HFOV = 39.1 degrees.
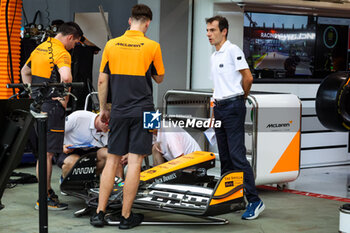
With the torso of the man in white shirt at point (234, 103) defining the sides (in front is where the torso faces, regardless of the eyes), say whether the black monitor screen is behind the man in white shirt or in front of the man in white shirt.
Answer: behind

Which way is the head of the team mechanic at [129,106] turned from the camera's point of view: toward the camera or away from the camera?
away from the camera

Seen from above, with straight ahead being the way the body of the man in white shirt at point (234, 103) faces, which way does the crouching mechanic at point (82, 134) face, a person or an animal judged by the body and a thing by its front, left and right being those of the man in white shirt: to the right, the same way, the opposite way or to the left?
to the left

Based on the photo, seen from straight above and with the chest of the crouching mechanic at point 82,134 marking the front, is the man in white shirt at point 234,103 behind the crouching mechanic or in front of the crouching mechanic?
in front

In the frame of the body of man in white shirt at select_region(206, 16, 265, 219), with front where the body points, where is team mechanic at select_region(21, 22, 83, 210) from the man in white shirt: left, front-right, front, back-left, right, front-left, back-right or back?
front-right

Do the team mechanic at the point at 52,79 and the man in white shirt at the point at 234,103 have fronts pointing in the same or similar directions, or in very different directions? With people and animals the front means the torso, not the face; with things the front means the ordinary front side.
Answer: very different directions

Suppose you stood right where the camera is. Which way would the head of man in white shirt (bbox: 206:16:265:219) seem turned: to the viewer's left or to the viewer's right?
to the viewer's left

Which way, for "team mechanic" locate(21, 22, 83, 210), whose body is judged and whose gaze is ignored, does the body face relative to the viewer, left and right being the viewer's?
facing away from the viewer and to the right of the viewer

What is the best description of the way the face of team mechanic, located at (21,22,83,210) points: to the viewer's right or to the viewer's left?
to the viewer's right

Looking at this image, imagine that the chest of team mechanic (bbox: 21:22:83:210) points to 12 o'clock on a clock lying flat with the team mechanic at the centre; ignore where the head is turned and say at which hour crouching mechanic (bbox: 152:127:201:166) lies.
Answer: The crouching mechanic is roughly at 1 o'clock from the team mechanic.

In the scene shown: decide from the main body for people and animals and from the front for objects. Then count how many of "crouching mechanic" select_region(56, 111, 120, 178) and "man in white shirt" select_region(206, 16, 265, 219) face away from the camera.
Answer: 0
